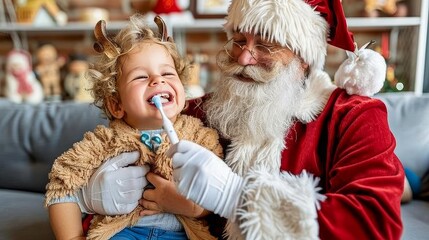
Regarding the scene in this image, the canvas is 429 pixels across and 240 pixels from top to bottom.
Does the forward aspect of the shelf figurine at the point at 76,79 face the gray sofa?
yes

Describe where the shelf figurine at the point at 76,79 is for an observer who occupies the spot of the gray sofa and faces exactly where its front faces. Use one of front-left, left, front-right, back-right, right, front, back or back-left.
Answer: back

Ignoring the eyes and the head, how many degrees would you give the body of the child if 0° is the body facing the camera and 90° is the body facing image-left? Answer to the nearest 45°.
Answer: approximately 0°

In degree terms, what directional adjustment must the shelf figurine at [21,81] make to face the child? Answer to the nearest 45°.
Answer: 0° — it already faces them

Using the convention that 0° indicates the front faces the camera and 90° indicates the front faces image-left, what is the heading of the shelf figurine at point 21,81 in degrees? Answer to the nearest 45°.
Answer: approximately 0°

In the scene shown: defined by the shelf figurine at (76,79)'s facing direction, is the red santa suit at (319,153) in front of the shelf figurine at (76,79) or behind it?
in front

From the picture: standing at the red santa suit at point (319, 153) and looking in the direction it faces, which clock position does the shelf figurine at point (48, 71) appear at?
The shelf figurine is roughly at 3 o'clock from the red santa suit.

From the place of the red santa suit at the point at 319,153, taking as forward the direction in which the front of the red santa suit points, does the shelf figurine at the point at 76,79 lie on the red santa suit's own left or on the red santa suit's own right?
on the red santa suit's own right

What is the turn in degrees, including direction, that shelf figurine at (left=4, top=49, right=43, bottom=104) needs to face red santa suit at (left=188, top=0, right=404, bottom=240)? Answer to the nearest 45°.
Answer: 0° — it already faces it
